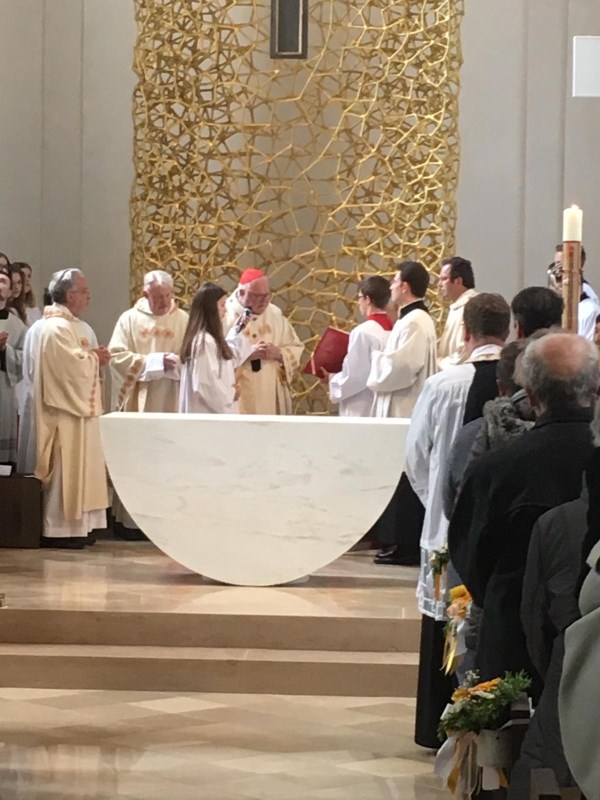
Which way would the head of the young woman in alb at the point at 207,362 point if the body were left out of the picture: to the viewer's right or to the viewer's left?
to the viewer's right

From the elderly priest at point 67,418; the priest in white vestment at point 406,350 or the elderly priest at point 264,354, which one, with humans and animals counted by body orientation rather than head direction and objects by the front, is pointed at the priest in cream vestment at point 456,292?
the elderly priest at point 67,418

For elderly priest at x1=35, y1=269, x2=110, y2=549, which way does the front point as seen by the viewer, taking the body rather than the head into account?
to the viewer's right

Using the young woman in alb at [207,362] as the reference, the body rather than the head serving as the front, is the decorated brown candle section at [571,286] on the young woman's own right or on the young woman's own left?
on the young woman's own right

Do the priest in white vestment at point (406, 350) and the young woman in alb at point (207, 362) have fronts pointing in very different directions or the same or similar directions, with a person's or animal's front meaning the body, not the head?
very different directions

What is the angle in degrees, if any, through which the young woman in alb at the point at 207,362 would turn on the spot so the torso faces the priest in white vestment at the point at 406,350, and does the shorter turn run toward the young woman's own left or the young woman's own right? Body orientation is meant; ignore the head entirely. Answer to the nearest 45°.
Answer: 0° — they already face them

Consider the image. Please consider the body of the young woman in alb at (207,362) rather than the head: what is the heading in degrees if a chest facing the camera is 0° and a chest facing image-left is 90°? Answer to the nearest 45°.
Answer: approximately 270°
